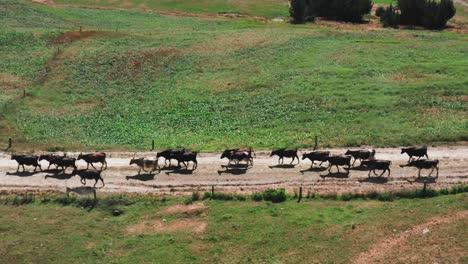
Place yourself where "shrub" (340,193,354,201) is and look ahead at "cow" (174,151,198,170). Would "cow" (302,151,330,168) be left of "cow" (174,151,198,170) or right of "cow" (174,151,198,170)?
right

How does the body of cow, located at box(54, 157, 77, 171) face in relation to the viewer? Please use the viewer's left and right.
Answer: facing to the left of the viewer

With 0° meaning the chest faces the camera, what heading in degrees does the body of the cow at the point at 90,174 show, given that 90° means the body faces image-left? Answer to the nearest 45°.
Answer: approximately 90°

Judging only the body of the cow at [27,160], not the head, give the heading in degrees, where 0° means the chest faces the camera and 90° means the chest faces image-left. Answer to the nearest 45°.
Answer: approximately 90°

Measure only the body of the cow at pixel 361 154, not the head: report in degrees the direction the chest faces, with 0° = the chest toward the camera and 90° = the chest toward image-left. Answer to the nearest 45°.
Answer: approximately 90°

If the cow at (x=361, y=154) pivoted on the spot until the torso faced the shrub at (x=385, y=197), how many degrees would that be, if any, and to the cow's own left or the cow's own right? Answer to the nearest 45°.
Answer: approximately 90° to the cow's own left

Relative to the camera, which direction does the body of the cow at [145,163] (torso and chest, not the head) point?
to the viewer's left

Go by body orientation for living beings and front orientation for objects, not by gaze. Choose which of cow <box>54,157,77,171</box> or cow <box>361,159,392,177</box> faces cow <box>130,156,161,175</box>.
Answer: cow <box>361,159,392,177</box>

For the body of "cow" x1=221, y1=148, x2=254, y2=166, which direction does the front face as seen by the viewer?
to the viewer's left

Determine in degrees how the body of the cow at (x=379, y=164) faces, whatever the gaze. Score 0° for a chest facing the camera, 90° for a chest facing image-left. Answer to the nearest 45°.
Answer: approximately 90°

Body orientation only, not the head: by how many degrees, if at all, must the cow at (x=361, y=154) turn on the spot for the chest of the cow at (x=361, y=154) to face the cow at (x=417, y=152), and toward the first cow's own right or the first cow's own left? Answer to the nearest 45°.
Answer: approximately 180°
